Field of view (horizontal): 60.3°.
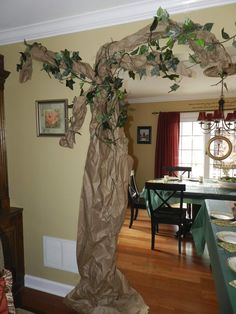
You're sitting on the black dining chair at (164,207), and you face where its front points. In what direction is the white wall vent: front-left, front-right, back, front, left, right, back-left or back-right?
back-left

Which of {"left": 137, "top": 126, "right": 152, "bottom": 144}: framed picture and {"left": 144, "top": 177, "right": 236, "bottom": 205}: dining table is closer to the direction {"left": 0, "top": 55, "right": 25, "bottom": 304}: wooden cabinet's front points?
the dining table

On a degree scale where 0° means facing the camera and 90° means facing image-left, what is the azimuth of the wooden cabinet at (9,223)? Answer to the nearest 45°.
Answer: approximately 315°

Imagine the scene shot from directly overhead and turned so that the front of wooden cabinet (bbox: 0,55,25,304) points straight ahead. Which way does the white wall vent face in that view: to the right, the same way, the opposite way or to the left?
to the right

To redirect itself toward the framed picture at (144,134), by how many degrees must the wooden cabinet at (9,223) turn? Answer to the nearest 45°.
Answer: approximately 90° to its left

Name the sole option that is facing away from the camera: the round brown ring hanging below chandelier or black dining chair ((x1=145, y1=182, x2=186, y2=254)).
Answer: the black dining chair

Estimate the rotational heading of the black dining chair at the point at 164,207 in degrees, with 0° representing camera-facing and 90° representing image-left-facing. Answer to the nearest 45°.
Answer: approximately 180°

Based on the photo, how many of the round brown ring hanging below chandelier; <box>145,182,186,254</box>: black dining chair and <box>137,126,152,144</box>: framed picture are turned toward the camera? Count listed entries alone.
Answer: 2

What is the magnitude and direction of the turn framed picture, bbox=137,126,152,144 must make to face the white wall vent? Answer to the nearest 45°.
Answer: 0° — it already faces it
